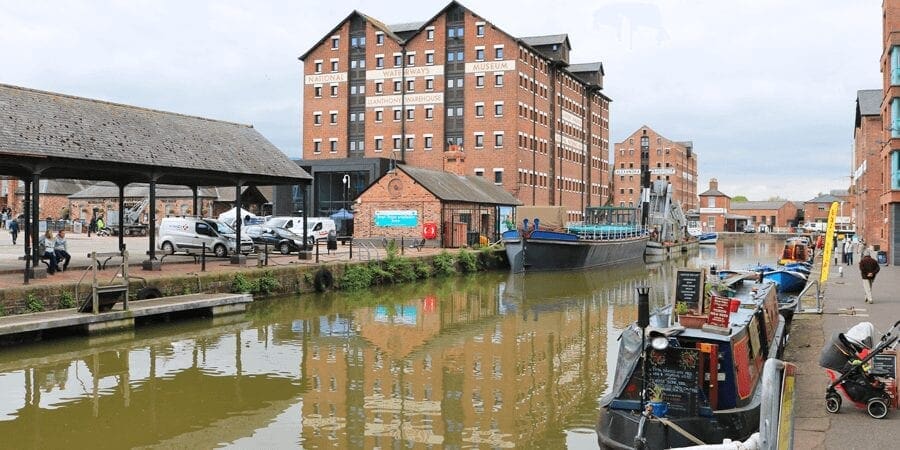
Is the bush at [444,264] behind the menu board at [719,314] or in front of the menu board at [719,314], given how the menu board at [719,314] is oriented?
behind

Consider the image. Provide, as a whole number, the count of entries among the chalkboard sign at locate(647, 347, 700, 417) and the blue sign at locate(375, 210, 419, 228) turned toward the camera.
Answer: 2

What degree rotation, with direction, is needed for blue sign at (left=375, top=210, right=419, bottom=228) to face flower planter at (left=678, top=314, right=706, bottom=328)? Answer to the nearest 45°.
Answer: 0° — it already faces it

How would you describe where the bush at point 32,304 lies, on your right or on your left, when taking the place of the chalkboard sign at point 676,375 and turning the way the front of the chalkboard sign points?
on your right

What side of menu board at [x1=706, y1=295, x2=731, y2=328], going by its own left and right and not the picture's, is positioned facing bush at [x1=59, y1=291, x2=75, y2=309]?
right

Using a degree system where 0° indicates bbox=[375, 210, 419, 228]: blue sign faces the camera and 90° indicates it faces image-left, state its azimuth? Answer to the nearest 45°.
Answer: approximately 0°

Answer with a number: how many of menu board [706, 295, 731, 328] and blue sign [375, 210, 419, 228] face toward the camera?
2

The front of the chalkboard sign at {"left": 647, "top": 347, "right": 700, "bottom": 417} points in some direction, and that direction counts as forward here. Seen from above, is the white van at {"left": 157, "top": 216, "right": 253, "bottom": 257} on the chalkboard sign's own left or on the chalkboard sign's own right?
on the chalkboard sign's own right
